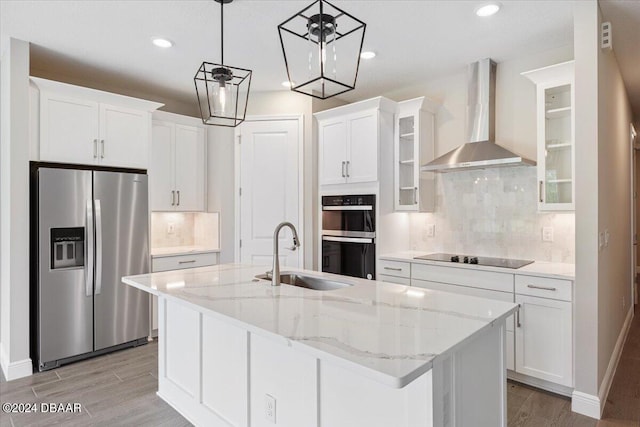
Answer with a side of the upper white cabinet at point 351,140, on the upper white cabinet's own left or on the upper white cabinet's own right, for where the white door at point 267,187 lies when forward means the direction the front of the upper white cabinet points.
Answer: on the upper white cabinet's own right

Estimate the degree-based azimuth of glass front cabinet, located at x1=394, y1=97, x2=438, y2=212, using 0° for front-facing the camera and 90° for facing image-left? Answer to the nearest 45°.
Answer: approximately 45°

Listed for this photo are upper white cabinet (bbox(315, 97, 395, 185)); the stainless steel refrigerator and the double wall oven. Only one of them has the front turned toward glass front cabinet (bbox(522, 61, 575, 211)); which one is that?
the stainless steel refrigerator

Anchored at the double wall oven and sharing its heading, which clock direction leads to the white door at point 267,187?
The white door is roughly at 2 o'clock from the double wall oven.

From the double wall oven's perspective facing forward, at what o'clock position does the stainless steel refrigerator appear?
The stainless steel refrigerator is roughly at 1 o'clock from the double wall oven.

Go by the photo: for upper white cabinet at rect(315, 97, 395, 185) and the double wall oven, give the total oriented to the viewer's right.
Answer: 0

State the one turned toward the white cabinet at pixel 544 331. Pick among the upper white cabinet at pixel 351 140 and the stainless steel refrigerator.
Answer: the stainless steel refrigerator

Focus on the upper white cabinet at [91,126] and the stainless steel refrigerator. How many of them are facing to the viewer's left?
0

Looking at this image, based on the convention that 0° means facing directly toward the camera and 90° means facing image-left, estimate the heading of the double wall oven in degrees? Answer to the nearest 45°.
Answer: approximately 45°

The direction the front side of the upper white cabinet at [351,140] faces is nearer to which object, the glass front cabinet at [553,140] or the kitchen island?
the kitchen island
